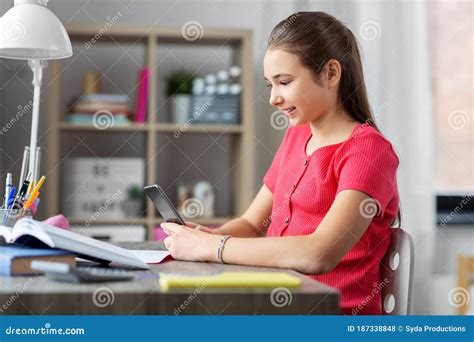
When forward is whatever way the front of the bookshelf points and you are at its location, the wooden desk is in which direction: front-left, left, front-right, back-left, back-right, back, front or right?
front

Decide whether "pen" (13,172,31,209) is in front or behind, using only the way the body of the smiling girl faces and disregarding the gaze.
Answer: in front

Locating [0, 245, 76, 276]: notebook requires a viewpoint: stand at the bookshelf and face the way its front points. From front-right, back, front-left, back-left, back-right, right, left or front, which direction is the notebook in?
front

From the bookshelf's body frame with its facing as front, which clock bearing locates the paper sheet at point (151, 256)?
The paper sheet is roughly at 12 o'clock from the bookshelf.

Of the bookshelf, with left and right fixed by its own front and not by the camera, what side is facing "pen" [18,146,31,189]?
front

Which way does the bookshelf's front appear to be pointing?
toward the camera

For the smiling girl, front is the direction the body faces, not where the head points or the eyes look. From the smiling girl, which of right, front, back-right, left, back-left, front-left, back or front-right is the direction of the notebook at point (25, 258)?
front

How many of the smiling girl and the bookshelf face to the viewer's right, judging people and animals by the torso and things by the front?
0

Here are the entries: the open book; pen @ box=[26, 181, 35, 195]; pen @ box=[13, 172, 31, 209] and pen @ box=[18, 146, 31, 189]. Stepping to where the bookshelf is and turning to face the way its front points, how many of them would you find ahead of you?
4

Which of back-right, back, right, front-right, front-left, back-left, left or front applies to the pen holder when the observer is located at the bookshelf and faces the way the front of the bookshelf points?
front

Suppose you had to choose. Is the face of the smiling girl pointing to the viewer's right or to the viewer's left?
to the viewer's left

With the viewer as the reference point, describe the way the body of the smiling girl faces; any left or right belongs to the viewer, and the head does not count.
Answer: facing the viewer and to the left of the viewer

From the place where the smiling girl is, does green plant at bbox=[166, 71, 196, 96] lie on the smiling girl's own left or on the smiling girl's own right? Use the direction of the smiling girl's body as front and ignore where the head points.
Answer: on the smiling girl's own right
